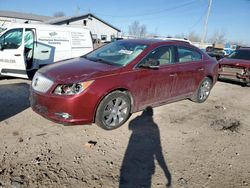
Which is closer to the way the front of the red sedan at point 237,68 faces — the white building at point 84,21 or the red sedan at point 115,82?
the red sedan

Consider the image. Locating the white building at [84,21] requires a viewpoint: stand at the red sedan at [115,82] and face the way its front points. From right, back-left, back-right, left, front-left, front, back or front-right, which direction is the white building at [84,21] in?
back-right

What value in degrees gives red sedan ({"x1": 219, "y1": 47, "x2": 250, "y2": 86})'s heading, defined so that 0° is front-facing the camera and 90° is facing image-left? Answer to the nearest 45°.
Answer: approximately 45°

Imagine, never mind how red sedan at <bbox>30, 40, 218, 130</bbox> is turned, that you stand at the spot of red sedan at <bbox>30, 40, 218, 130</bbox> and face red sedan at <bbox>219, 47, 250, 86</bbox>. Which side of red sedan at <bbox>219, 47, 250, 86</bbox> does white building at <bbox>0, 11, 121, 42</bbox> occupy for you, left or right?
left

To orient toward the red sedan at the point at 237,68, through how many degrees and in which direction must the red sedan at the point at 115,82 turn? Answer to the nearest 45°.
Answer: approximately 180°

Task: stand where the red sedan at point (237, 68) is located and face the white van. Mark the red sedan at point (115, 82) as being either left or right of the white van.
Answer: left

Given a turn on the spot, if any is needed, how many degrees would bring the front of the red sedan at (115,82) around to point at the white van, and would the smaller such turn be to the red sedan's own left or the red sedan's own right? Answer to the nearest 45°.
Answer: approximately 90° to the red sedan's own right

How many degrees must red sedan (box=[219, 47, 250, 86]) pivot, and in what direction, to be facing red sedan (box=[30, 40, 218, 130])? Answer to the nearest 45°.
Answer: approximately 45° to its left

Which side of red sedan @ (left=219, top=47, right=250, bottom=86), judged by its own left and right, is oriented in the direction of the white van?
front

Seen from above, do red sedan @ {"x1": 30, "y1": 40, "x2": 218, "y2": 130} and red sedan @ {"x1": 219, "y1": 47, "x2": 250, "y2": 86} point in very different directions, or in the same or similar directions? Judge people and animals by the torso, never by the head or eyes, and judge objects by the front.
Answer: same or similar directions

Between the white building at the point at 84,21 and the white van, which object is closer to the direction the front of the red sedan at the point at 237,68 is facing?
the white van

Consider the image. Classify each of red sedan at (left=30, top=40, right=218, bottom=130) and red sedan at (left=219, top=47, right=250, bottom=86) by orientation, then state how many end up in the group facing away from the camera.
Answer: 0

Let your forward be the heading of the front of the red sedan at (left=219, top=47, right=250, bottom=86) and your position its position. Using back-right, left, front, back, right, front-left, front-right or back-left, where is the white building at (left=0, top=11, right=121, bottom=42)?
right
